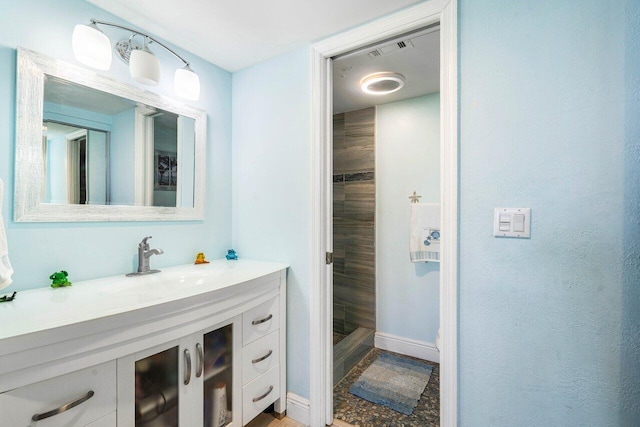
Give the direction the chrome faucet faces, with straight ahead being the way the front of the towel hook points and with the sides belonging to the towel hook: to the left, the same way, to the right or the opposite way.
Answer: to the left

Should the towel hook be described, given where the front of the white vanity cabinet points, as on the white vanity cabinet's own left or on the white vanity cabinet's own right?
on the white vanity cabinet's own left

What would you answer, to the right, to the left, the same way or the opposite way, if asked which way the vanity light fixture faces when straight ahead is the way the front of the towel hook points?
to the left

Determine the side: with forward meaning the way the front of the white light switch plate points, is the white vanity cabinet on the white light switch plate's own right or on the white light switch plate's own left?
on the white light switch plate's own right

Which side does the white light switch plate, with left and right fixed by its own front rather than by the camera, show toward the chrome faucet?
right

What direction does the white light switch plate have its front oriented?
toward the camera

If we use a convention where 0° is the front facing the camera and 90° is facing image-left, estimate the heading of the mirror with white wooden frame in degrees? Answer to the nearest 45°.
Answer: approximately 315°

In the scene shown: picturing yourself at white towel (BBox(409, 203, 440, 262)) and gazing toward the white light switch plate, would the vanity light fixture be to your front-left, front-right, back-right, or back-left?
front-right

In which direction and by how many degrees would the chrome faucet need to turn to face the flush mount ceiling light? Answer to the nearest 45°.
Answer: approximately 45° to its left

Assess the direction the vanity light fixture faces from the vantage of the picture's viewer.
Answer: facing the viewer and to the right of the viewer

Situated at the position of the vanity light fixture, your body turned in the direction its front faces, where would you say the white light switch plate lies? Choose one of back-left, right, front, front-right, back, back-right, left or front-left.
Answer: front

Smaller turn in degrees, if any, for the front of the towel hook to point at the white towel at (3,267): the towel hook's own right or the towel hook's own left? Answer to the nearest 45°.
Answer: approximately 45° to the towel hook's own right

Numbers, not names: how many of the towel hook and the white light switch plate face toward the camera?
2

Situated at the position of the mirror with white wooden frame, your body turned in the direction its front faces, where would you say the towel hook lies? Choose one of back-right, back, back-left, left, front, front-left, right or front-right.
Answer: front-left
